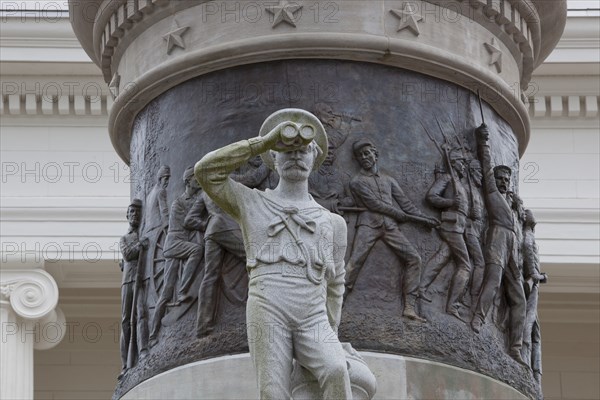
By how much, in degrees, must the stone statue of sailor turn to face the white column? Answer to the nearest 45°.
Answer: approximately 180°

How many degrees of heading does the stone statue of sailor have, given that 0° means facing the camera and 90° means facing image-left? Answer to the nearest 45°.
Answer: approximately 0°
